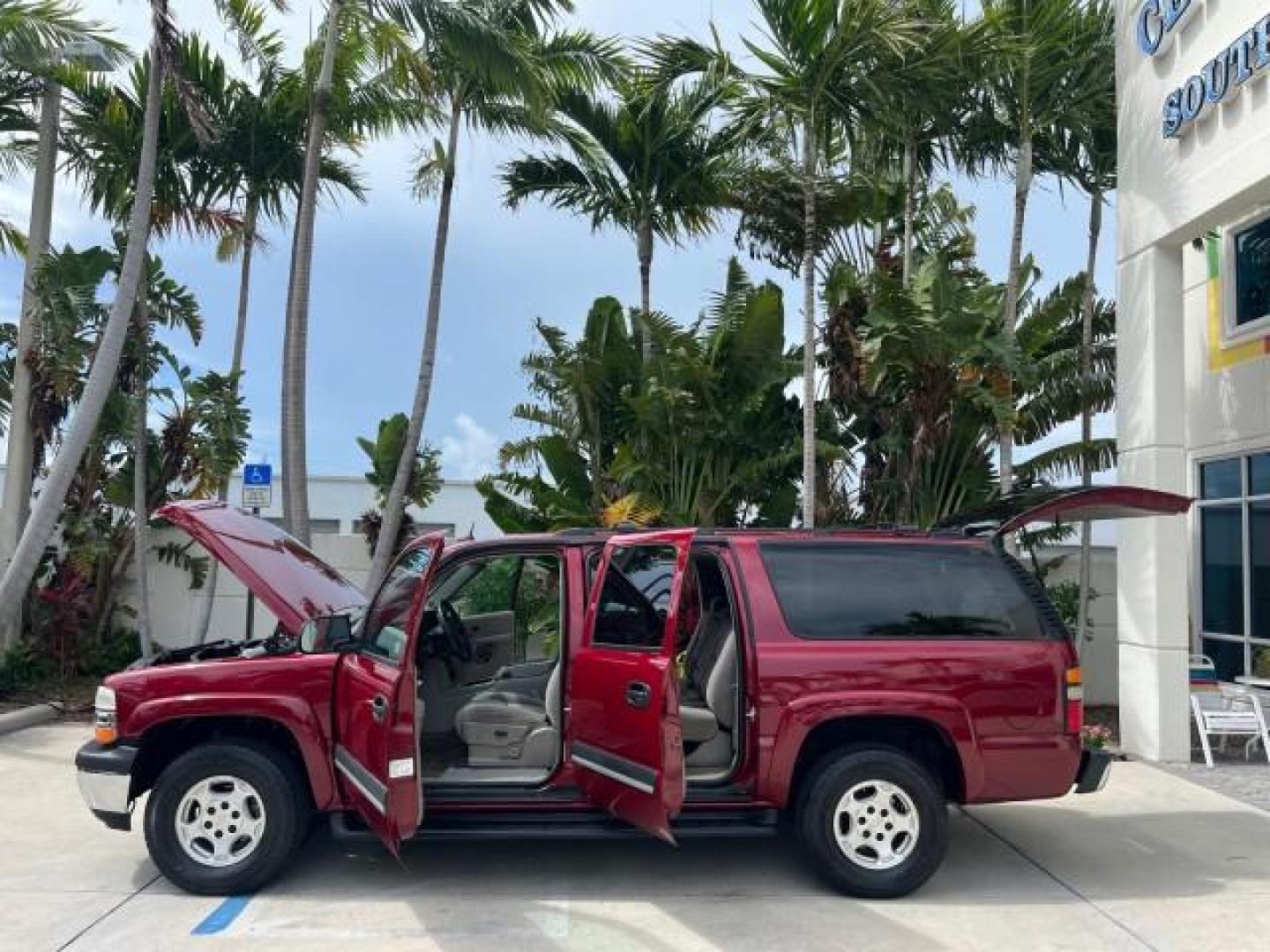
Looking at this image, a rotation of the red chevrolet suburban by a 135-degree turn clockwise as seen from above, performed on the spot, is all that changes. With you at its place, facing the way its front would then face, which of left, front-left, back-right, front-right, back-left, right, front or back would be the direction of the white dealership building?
front

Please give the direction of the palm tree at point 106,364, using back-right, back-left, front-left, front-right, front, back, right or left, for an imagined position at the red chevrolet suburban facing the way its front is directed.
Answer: front-right

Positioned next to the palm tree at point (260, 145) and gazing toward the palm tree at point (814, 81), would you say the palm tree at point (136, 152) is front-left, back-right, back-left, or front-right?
back-right

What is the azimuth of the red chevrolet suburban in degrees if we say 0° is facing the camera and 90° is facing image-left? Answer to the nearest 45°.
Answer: approximately 90°

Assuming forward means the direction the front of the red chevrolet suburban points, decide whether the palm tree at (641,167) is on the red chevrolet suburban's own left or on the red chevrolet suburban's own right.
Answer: on the red chevrolet suburban's own right

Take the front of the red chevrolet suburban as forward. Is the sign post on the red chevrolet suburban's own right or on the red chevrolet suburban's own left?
on the red chevrolet suburban's own right

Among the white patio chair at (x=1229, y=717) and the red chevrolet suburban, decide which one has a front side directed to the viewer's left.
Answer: the red chevrolet suburban

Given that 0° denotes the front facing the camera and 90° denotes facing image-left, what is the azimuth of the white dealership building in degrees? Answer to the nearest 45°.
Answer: approximately 45°
